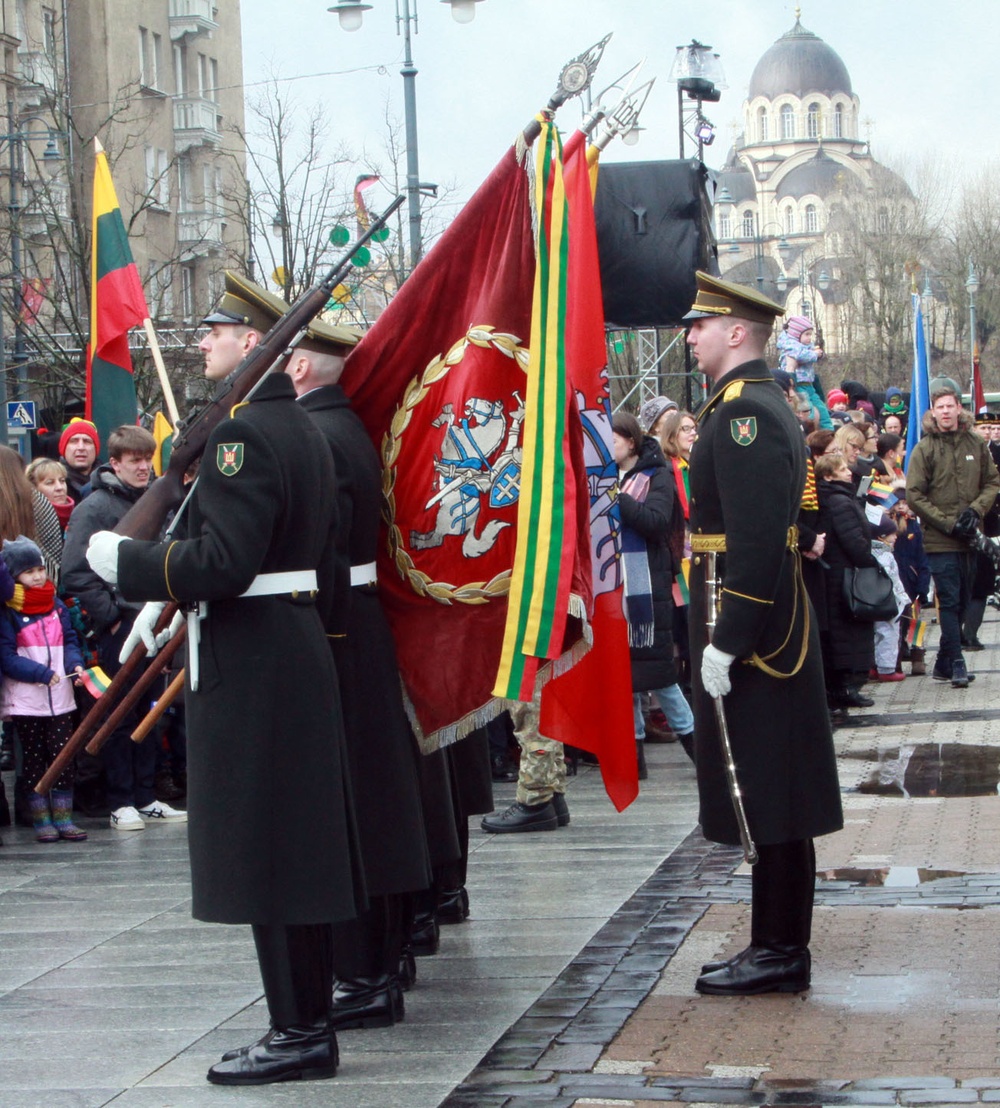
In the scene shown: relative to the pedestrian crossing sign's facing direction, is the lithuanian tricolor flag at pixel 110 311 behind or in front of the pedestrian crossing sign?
in front

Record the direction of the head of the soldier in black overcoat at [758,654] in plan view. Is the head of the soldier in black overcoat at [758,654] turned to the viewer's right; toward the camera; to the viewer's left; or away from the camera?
to the viewer's left

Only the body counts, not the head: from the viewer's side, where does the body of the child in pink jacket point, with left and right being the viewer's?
facing the viewer and to the right of the viewer

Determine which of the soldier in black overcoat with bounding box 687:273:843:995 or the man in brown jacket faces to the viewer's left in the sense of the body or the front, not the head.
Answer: the soldier in black overcoat

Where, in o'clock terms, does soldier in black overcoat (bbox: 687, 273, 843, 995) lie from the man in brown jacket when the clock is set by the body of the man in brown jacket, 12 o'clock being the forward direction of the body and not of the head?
The soldier in black overcoat is roughly at 12 o'clock from the man in brown jacket.

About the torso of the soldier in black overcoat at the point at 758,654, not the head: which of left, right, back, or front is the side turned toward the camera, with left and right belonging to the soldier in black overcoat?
left

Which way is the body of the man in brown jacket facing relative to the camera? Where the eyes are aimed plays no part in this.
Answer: toward the camera

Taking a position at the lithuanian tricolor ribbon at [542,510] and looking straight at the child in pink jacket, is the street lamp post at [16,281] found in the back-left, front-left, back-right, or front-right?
front-right

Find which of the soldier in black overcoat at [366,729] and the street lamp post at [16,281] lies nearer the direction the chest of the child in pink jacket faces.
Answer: the soldier in black overcoat

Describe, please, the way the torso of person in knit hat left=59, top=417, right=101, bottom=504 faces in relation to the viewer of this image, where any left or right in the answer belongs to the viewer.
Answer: facing the viewer

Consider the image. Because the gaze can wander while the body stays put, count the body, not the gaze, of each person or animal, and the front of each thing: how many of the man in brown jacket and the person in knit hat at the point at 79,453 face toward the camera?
2

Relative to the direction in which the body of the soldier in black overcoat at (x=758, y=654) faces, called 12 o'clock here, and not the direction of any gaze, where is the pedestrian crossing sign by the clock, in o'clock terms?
The pedestrian crossing sign is roughly at 2 o'clock from the soldier in black overcoat.

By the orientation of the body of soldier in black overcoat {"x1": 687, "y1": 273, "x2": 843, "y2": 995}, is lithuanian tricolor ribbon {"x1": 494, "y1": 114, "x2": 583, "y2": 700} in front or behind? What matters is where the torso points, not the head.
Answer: in front

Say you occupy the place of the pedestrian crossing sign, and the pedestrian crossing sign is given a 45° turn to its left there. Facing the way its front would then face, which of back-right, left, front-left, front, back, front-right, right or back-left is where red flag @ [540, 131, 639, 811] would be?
front-right

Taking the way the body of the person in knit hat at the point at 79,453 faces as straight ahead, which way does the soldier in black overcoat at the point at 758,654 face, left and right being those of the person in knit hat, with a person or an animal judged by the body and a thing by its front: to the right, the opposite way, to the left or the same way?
to the right
